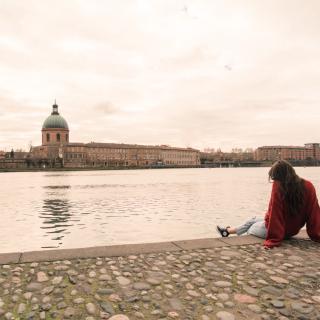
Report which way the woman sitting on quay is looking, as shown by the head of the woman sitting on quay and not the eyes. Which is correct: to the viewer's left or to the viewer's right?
to the viewer's left

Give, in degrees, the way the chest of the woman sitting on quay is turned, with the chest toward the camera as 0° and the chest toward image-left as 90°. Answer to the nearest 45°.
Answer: approximately 135°
